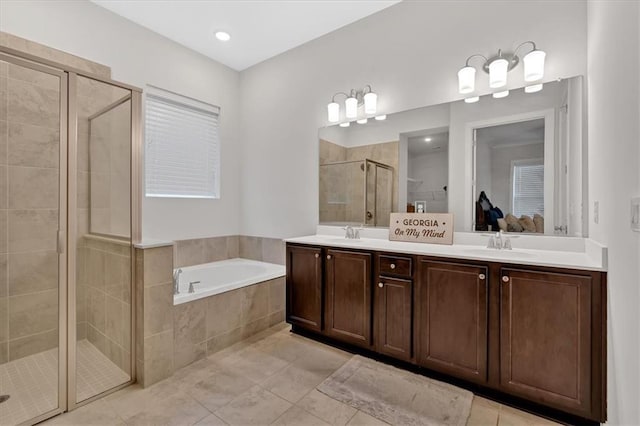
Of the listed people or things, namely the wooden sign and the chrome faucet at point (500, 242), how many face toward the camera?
2

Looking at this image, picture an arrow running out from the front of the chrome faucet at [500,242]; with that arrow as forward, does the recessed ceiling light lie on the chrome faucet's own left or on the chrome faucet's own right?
on the chrome faucet's own right

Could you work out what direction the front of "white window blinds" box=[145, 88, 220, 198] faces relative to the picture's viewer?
facing the viewer and to the right of the viewer

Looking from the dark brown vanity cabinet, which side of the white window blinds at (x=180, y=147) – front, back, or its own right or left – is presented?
front

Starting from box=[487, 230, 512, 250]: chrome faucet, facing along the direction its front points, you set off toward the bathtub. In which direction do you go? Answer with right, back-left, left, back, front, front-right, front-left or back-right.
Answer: right

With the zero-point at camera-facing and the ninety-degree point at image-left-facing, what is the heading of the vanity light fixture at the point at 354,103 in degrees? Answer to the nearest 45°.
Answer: approximately 45°

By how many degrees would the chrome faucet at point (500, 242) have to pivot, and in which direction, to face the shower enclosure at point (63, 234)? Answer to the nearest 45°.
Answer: approximately 45° to its right

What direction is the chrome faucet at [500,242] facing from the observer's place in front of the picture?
facing the viewer

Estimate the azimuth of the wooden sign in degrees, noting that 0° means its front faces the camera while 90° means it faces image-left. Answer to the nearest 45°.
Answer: approximately 0°

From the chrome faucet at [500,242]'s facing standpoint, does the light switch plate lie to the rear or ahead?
ahead

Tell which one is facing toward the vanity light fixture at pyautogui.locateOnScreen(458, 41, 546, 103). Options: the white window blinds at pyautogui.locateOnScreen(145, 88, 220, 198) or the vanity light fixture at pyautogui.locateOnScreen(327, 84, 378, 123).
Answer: the white window blinds
